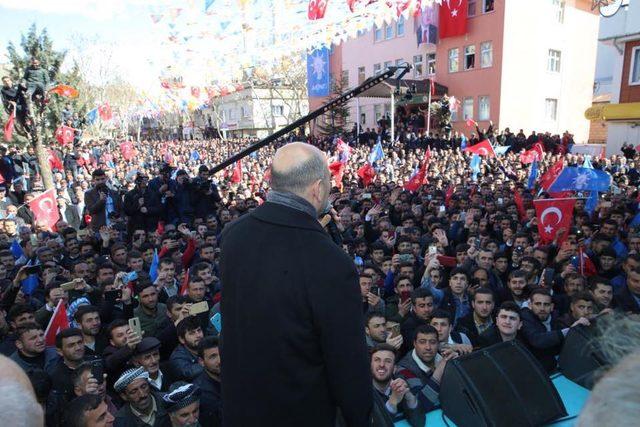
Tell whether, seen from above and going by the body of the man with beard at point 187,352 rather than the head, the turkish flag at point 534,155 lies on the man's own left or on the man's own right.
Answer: on the man's own left

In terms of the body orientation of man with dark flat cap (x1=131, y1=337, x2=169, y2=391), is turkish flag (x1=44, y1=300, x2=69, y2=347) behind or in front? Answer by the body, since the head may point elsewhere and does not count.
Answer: behind

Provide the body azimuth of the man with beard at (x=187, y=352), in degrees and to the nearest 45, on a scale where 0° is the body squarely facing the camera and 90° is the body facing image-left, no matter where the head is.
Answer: approximately 315°

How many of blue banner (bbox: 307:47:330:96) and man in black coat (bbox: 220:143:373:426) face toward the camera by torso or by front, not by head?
1

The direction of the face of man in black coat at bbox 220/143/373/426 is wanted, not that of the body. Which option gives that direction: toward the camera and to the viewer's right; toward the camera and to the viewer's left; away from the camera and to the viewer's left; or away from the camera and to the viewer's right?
away from the camera and to the viewer's right

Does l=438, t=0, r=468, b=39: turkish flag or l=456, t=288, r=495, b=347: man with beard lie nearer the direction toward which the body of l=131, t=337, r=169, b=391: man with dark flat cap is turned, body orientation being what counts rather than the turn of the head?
the man with beard

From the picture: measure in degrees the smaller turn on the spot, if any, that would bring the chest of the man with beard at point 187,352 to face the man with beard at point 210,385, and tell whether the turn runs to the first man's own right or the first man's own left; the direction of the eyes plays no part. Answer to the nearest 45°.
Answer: approximately 45° to the first man's own right

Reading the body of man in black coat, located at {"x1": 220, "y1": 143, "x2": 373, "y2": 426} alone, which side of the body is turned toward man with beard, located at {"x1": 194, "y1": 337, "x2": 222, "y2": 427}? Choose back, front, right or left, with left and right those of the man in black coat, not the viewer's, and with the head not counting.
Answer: left

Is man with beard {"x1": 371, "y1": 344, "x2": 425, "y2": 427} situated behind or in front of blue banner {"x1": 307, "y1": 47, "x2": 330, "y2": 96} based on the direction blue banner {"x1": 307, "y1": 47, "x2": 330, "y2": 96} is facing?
in front

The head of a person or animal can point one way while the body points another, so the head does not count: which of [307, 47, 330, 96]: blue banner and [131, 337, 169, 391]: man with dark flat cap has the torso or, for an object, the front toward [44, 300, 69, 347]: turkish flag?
the blue banner

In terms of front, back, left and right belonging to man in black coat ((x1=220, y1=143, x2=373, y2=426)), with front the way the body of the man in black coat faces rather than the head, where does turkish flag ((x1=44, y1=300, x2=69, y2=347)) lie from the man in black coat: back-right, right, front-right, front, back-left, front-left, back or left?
left

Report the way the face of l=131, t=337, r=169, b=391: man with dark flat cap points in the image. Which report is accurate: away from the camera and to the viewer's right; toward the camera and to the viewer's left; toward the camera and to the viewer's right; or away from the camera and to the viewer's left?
toward the camera and to the viewer's right

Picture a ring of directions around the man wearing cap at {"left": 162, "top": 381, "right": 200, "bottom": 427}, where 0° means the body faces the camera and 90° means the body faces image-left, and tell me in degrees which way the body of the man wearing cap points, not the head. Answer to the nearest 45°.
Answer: approximately 315°

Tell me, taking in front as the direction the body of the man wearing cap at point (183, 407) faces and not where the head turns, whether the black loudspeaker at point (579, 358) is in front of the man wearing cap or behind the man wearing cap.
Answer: in front

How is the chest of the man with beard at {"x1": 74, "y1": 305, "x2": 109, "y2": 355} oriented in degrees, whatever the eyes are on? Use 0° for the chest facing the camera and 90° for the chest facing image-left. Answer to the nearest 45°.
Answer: approximately 315°
